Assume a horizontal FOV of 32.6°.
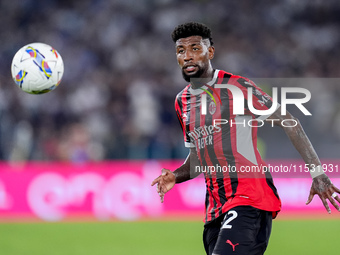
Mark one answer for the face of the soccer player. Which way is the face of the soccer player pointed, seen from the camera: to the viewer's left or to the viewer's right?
to the viewer's left

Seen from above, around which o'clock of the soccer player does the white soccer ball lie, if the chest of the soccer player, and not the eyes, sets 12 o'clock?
The white soccer ball is roughly at 2 o'clock from the soccer player.
